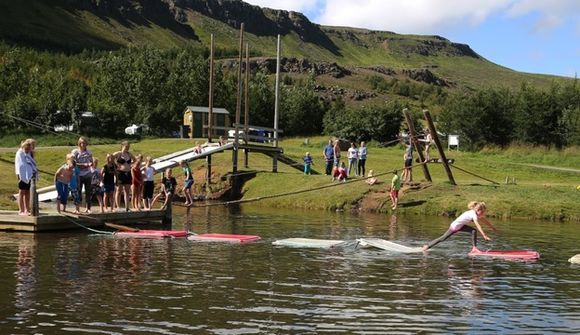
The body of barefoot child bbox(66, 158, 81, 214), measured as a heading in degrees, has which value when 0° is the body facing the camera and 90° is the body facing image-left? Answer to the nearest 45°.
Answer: approximately 270°

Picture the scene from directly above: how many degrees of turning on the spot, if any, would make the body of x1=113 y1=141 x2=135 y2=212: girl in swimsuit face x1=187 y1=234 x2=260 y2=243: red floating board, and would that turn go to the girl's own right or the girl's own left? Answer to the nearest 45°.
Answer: approximately 45° to the girl's own left

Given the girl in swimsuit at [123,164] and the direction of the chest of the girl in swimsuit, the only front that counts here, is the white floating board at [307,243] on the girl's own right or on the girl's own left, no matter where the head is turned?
on the girl's own left

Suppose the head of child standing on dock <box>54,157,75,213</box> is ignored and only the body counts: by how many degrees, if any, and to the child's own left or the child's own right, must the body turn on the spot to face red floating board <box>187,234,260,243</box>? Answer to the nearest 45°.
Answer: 0° — they already face it

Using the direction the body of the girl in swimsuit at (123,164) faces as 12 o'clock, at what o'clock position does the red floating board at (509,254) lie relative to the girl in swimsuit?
The red floating board is roughly at 10 o'clock from the girl in swimsuit.
